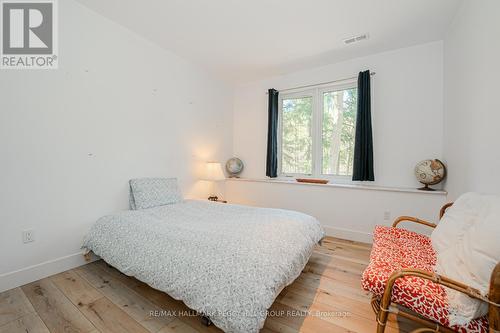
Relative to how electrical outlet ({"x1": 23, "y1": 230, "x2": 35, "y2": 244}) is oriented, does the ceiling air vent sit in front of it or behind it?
in front

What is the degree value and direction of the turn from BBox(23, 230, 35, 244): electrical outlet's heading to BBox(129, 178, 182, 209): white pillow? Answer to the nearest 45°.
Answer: approximately 45° to its left

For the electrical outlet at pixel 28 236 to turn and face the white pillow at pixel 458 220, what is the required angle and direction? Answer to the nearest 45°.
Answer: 0° — it already faces it

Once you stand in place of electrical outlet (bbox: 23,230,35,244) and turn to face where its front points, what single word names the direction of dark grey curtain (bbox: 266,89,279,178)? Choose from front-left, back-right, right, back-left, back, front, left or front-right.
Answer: front-left

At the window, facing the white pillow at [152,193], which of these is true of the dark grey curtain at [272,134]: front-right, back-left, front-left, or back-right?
front-right

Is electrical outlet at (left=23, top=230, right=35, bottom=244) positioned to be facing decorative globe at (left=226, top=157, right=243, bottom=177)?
no

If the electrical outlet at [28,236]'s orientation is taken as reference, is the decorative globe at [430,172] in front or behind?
in front

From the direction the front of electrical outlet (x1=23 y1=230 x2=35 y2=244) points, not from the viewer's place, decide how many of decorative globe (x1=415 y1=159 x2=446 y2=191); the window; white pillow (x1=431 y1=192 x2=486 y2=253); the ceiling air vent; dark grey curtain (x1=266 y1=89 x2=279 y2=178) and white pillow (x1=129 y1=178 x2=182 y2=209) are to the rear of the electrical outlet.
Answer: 0

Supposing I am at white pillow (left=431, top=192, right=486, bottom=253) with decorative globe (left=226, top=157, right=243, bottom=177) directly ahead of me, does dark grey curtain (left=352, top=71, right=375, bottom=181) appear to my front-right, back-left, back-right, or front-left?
front-right

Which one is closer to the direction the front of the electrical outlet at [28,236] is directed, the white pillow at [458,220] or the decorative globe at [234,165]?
the white pillow

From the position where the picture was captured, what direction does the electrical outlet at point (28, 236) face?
facing the viewer and to the right of the viewer

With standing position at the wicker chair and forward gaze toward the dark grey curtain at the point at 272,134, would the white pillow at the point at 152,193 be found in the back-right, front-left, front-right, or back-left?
front-left

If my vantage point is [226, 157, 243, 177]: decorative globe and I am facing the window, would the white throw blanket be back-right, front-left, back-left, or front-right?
front-right

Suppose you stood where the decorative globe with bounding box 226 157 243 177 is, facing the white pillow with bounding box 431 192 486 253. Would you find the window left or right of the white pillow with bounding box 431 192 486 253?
left

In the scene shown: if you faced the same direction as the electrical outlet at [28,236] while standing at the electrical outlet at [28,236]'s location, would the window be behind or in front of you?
in front

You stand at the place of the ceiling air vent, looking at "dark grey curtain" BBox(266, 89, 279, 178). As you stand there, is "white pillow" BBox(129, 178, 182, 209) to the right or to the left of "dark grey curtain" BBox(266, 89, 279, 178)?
left
